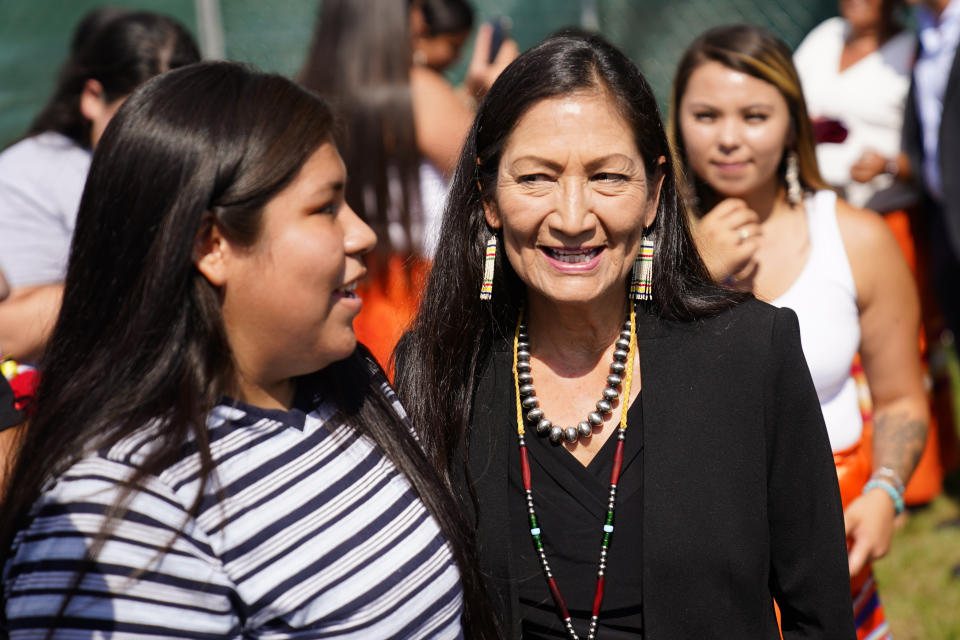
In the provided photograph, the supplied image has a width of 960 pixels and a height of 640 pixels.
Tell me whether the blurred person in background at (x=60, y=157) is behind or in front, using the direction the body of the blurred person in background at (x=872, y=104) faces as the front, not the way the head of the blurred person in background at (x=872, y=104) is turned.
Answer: in front

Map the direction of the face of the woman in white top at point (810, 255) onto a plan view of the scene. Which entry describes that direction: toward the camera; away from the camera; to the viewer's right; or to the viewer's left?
toward the camera

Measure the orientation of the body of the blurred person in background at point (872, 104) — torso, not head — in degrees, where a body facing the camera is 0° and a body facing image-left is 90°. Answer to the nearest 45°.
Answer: approximately 0°

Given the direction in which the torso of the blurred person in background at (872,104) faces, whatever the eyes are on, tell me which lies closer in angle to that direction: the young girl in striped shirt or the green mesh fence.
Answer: the young girl in striped shirt

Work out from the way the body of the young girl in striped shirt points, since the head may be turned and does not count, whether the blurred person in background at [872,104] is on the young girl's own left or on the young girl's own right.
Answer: on the young girl's own left

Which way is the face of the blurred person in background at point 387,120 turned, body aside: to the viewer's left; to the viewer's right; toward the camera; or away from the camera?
away from the camera

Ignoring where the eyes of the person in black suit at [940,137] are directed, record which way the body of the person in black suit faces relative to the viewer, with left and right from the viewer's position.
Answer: facing the viewer and to the left of the viewer

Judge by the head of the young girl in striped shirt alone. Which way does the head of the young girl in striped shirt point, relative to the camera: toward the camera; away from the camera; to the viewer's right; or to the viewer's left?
to the viewer's right

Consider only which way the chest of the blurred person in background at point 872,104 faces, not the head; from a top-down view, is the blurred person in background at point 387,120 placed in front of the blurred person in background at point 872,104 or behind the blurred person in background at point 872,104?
in front

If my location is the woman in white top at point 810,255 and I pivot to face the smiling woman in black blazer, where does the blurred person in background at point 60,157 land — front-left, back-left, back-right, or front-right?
front-right

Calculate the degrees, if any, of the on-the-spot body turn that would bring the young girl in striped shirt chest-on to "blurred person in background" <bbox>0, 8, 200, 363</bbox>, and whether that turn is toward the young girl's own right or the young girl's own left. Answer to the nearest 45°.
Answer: approximately 135° to the young girl's own left

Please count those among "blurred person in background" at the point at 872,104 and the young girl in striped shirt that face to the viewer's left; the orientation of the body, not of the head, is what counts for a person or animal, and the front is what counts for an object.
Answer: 0

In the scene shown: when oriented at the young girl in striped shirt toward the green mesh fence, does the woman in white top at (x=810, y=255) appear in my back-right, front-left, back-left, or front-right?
front-right
